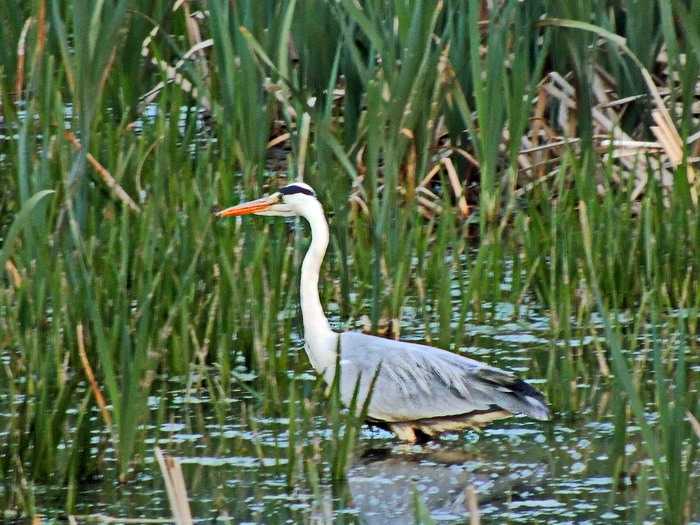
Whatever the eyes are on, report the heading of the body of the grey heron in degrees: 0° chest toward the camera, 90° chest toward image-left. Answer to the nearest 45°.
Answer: approximately 90°
